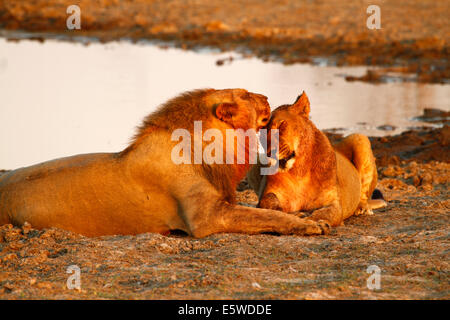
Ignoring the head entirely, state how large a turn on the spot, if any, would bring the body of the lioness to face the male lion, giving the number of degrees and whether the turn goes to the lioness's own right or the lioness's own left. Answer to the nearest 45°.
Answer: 0° — it already faces it

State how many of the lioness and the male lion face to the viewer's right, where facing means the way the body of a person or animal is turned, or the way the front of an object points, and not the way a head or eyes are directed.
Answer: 1

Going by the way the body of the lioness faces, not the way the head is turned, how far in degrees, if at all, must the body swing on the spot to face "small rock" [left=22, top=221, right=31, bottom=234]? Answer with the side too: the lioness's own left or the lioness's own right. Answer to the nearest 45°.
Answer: approximately 45° to the lioness's own right

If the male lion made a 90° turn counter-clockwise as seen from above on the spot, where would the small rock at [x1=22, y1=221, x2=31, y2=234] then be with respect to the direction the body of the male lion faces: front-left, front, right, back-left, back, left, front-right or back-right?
left

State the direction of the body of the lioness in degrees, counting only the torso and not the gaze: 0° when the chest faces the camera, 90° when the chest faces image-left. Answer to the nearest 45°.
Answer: approximately 45°

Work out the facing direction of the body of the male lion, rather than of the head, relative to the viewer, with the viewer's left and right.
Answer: facing to the right of the viewer
